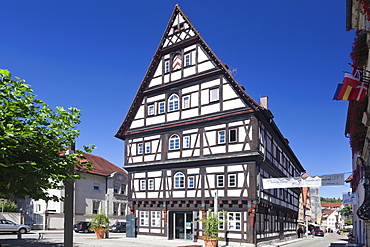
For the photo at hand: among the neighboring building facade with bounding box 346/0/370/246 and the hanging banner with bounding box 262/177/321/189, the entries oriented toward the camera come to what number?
1

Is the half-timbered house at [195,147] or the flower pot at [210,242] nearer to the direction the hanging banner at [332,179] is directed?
the flower pot

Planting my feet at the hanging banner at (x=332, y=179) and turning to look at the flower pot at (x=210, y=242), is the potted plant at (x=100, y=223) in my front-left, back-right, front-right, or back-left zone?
front-right

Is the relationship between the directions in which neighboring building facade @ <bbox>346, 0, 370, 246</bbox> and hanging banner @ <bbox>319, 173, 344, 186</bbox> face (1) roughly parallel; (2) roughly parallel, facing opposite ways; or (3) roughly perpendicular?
roughly perpendicular

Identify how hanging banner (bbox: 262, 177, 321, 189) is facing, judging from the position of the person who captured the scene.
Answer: facing the viewer

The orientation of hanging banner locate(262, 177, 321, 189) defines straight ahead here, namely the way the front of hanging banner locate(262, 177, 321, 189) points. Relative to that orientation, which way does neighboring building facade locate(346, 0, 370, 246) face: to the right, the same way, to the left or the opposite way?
to the right

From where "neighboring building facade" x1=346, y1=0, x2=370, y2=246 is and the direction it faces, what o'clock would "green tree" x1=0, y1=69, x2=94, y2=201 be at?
The green tree is roughly at 11 o'clock from the neighboring building facade.

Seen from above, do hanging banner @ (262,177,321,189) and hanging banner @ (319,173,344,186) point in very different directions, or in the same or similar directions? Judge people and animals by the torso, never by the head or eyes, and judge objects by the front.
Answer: same or similar directions

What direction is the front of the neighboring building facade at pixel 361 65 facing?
to the viewer's left

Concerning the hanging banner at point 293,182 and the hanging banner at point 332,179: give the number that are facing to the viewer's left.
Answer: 0

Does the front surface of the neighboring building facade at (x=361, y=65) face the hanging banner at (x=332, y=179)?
no

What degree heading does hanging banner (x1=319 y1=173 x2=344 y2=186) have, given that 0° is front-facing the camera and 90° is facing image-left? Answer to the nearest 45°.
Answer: approximately 0°

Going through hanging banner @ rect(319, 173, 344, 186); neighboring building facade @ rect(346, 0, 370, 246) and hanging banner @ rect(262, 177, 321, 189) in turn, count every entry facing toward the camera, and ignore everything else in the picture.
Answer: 2
